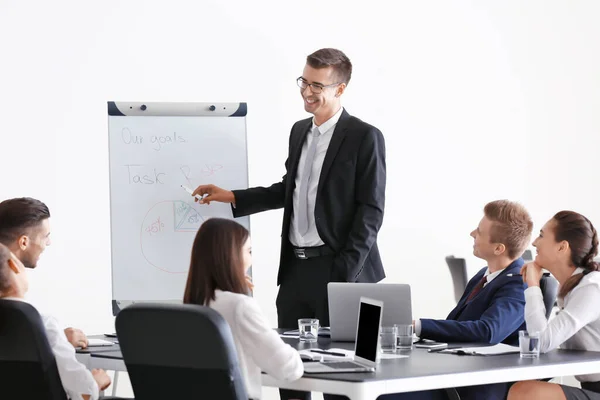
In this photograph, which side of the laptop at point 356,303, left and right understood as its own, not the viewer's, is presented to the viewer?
back

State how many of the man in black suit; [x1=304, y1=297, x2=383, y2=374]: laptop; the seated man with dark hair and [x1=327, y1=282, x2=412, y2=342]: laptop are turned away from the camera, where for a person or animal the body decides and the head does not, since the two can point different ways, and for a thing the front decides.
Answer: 1

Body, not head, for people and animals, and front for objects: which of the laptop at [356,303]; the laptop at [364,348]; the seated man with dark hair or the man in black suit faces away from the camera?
the laptop at [356,303]

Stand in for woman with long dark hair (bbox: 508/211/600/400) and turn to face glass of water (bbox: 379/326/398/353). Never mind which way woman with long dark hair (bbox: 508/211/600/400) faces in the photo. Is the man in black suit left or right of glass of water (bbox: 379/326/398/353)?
right

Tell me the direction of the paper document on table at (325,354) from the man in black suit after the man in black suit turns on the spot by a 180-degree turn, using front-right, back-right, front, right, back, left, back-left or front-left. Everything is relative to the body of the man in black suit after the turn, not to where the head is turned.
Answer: back-right

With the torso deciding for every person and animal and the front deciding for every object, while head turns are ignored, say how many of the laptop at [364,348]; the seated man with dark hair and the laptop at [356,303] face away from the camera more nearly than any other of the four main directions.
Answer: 1

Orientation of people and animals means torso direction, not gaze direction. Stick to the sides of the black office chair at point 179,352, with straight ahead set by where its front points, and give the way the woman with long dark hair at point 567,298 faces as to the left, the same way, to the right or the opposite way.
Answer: to the left

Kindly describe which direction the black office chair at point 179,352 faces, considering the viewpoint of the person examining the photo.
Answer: facing away from the viewer and to the right of the viewer

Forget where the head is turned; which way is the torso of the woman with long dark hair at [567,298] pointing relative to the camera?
to the viewer's left

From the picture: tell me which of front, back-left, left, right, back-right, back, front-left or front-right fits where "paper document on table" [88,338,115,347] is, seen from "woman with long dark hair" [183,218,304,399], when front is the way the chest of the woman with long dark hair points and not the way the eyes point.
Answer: left

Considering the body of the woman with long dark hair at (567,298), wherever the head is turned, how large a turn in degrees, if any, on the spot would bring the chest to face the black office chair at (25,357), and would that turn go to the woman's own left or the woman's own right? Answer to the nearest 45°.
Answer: approximately 45° to the woman's own left

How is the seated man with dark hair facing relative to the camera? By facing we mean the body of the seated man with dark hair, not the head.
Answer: to the viewer's right

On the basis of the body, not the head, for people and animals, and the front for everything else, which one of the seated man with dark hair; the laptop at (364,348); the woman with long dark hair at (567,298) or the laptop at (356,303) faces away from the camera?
the laptop at (356,303)

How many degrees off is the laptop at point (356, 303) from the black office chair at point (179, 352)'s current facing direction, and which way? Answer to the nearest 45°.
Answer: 0° — it already faces it

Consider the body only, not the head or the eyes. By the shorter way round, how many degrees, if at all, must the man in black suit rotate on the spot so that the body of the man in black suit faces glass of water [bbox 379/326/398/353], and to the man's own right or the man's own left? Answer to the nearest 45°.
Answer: approximately 45° to the man's own left
